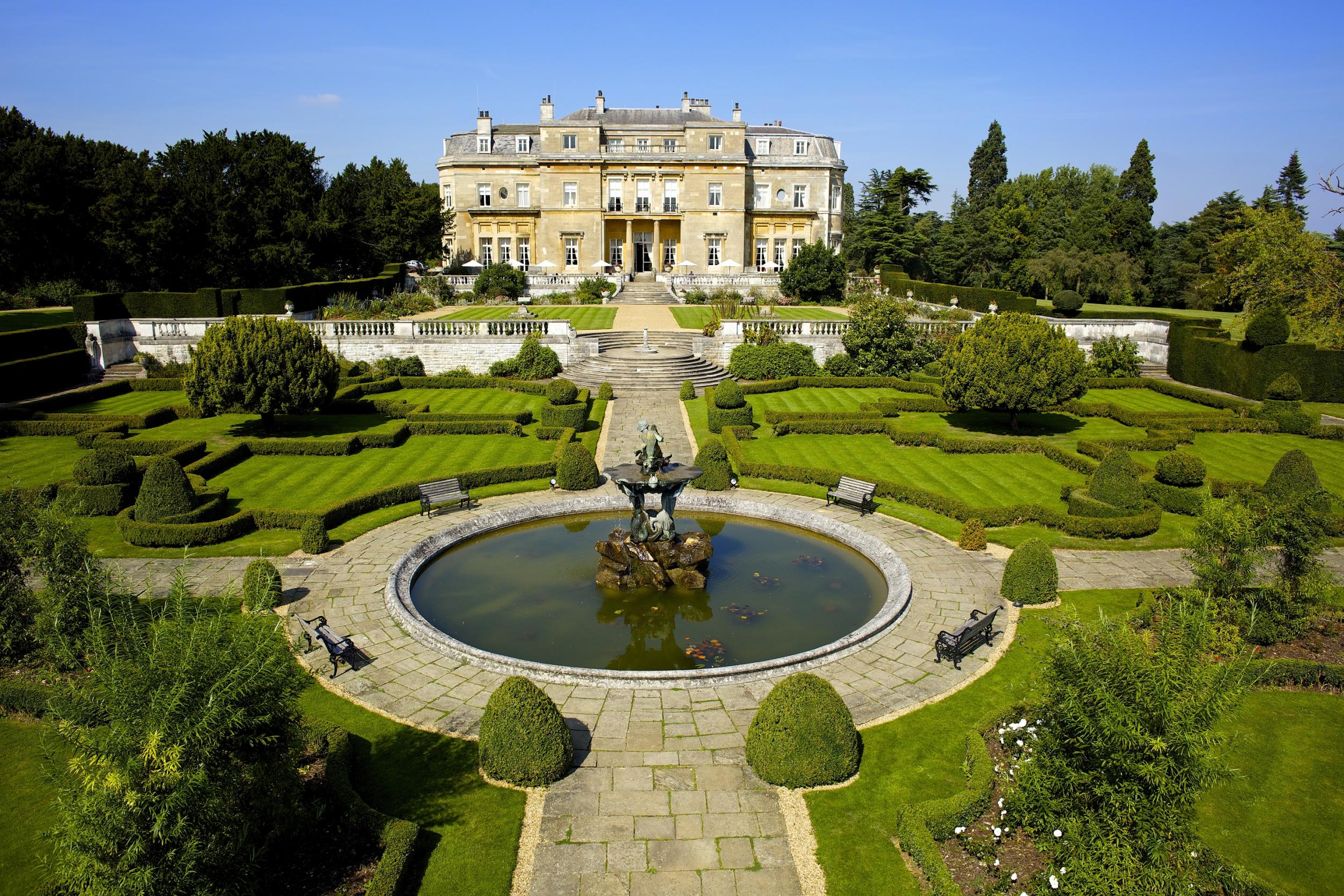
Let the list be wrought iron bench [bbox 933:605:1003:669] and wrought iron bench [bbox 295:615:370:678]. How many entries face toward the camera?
0

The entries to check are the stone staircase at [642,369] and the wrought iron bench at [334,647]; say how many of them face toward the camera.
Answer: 1

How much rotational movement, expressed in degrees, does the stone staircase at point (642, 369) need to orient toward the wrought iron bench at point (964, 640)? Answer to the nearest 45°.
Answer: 0° — it already faces it

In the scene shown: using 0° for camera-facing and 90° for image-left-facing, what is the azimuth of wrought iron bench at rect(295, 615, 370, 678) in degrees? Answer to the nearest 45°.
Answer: approximately 225°

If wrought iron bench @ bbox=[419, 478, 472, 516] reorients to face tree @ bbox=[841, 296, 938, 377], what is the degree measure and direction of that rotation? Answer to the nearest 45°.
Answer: approximately 90° to its left

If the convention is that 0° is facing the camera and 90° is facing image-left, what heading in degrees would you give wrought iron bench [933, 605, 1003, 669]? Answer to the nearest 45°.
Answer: approximately 135°

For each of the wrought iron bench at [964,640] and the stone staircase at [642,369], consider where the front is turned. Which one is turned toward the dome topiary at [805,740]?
the stone staircase

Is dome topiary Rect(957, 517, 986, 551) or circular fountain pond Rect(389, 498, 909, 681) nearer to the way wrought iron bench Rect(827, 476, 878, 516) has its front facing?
the circular fountain pond

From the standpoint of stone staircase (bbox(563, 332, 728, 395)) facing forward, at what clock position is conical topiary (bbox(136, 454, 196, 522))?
The conical topiary is roughly at 1 o'clock from the stone staircase.

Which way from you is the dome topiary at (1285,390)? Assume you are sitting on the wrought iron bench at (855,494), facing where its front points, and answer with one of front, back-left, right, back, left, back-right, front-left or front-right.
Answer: back

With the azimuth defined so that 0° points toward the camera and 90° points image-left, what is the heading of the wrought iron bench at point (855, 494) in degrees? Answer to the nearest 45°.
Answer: approximately 45°

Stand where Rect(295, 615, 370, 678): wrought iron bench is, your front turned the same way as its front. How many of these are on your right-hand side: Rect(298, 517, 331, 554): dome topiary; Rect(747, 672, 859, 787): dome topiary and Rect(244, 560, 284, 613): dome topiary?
1

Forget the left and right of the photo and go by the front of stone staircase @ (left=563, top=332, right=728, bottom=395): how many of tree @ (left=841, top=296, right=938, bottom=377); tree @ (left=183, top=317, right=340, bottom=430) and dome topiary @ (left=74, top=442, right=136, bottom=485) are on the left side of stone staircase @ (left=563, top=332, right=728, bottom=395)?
1

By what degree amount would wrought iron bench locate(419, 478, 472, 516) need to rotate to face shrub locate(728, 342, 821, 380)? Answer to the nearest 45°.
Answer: approximately 90° to its left

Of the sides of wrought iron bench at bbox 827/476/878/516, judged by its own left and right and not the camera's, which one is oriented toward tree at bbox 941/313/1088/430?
back
